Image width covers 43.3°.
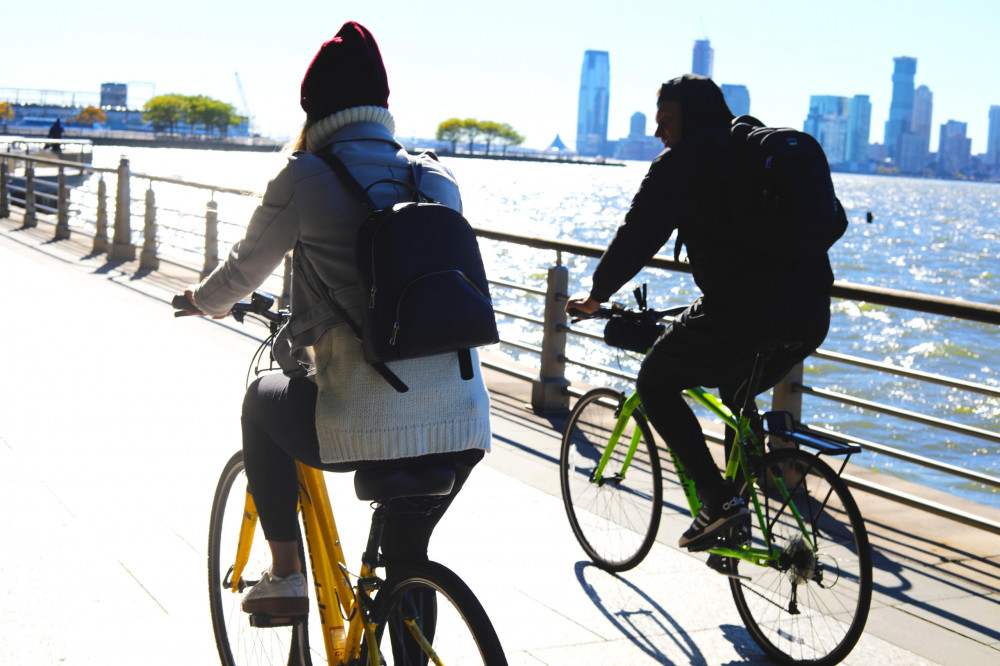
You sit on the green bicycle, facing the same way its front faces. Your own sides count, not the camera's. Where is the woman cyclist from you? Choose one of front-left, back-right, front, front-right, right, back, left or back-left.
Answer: left

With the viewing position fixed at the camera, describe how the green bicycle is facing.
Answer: facing away from the viewer and to the left of the viewer

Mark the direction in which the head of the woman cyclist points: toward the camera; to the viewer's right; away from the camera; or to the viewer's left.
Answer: away from the camera

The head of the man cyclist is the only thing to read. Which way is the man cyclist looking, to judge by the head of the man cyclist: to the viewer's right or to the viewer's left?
to the viewer's left

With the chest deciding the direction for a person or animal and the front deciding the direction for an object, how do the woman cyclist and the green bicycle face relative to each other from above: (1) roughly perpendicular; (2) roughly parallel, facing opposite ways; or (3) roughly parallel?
roughly parallel

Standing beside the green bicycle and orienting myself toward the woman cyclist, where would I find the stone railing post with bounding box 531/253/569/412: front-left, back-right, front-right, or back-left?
back-right

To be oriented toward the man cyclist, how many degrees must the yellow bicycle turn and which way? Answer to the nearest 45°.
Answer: approximately 90° to its right

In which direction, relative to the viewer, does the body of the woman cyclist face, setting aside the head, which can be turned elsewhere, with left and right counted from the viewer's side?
facing away from the viewer and to the left of the viewer

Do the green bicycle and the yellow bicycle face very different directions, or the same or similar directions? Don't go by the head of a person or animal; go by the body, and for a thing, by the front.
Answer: same or similar directions

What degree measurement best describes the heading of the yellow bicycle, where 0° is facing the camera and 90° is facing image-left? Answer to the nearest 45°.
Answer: approximately 135°

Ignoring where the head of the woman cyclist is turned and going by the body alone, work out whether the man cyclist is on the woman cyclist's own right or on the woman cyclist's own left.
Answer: on the woman cyclist's own right

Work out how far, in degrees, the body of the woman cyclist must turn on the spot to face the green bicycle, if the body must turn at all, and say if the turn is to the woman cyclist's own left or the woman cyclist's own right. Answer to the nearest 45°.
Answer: approximately 90° to the woman cyclist's own right

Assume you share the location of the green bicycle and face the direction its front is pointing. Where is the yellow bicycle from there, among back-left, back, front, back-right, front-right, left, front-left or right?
left

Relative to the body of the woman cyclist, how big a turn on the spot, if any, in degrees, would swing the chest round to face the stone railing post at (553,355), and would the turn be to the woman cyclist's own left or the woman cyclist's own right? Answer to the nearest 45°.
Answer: approximately 45° to the woman cyclist's own right
